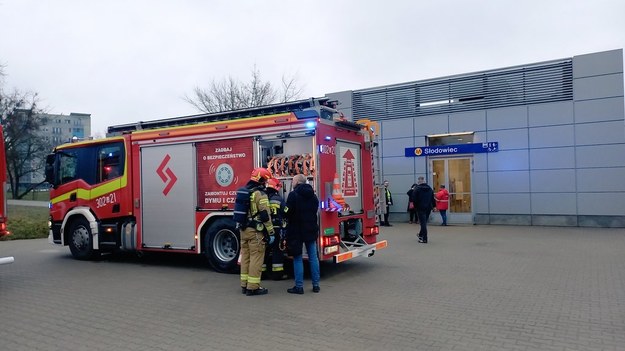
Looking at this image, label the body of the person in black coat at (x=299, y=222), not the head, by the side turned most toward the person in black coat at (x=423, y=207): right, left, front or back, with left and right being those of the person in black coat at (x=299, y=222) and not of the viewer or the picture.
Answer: right

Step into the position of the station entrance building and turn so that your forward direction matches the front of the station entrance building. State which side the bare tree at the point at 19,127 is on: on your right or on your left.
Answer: on your right

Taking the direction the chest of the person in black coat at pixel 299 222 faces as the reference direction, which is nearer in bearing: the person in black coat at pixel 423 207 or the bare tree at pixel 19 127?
the bare tree

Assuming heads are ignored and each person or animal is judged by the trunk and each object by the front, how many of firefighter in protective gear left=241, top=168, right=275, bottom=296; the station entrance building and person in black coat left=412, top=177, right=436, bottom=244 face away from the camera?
1

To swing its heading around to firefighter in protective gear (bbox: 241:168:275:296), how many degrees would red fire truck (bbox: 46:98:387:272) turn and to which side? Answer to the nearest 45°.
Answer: approximately 135° to its left

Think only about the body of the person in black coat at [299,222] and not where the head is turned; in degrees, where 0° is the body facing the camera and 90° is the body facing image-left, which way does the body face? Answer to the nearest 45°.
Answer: approximately 135°
